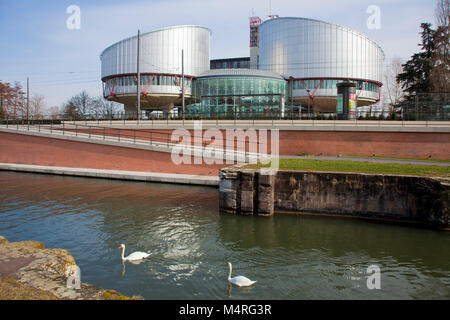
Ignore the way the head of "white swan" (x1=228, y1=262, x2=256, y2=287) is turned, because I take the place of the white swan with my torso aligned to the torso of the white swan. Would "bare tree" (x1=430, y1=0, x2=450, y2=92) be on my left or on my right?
on my right

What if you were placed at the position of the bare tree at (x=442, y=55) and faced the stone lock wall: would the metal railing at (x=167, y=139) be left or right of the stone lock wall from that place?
right

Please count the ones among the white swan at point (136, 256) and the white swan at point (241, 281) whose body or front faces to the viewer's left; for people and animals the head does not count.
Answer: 2

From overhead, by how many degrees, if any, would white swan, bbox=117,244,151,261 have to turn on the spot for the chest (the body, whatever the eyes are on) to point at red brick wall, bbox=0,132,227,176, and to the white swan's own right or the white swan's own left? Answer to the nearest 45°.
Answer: approximately 90° to the white swan's own right

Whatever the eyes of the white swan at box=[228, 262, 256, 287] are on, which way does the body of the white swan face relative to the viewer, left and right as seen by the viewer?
facing to the left of the viewer

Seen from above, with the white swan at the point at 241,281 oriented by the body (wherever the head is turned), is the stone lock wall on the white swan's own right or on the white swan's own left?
on the white swan's own right

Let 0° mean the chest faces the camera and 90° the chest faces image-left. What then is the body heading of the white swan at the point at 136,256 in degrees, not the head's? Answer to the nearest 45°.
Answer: approximately 90°

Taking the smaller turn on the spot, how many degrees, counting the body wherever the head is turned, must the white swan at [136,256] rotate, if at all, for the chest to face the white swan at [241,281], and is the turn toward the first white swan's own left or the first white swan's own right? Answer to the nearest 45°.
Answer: approximately 135° to the first white swan's own left

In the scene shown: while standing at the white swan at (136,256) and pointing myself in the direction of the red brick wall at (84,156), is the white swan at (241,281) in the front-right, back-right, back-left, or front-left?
back-right

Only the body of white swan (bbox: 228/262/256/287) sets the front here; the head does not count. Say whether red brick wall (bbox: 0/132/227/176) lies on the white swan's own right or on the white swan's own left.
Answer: on the white swan's own right
